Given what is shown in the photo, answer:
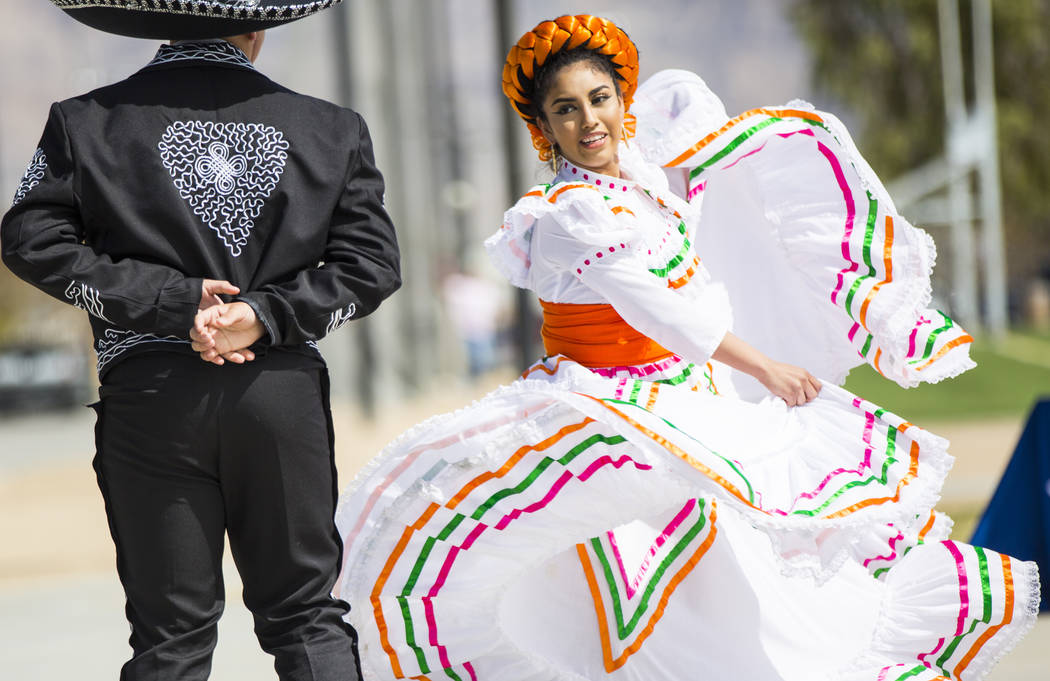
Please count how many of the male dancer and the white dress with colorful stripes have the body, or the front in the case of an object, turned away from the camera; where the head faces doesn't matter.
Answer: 1

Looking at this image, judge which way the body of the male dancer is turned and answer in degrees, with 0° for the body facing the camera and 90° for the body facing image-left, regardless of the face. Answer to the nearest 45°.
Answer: approximately 180°

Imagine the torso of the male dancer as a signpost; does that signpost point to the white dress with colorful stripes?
no

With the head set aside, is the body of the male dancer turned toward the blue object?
no

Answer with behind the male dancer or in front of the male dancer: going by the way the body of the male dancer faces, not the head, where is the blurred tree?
in front

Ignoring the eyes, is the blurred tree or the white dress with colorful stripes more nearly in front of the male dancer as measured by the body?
the blurred tree

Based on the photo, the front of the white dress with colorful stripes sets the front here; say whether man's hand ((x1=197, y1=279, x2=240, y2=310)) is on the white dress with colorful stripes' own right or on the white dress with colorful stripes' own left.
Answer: on the white dress with colorful stripes' own right

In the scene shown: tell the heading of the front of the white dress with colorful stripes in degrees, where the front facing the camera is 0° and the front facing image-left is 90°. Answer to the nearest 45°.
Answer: approximately 315°

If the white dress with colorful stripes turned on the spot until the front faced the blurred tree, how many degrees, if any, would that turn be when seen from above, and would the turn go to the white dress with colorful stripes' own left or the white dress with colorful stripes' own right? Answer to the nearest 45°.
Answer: approximately 135° to the white dress with colorful stripes' own left

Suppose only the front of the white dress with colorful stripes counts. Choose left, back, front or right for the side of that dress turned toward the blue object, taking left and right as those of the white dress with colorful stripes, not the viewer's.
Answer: left

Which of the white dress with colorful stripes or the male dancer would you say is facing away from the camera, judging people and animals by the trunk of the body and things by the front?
the male dancer

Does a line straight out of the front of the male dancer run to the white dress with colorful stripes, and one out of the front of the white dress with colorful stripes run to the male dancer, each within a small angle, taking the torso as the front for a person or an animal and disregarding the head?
no

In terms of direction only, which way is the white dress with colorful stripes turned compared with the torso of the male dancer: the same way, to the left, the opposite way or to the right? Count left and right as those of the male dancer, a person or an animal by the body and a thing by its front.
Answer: the opposite way
